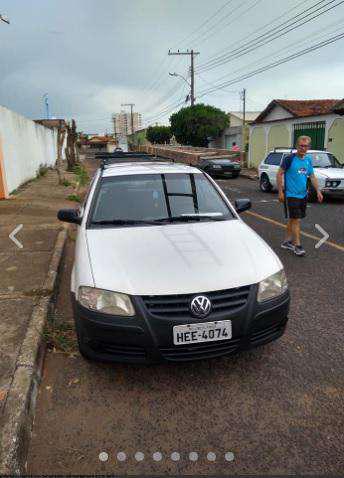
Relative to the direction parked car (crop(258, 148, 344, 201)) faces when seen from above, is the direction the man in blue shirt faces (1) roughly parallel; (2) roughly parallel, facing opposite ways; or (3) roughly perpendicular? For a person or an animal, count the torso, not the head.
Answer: roughly parallel

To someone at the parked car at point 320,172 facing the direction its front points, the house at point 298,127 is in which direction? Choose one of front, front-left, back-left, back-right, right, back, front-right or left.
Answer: back-left

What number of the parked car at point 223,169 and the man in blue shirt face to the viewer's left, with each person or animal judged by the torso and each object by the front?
0

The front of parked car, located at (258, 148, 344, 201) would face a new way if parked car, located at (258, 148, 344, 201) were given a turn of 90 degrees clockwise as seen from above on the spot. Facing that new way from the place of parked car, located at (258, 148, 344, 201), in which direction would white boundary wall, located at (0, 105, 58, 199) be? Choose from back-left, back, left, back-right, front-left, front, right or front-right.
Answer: front-right

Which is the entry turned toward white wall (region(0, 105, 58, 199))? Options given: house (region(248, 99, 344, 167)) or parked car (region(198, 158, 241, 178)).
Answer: house (region(248, 99, 344, 167))

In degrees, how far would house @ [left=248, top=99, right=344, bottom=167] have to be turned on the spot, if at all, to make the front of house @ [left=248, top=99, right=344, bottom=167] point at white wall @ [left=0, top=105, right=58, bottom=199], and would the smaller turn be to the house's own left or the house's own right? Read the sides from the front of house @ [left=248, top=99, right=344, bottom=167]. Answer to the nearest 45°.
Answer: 0° — it already faces it

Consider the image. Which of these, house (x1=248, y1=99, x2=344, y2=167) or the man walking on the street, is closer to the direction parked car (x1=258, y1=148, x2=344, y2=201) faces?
the man walking on the street

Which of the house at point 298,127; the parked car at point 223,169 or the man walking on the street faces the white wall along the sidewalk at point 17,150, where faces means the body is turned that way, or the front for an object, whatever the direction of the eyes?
the house at point 298,127

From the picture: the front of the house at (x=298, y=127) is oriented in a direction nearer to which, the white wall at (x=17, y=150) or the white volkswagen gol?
the white wall

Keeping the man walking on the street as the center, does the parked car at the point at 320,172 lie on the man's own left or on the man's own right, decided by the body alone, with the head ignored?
on the man's own left

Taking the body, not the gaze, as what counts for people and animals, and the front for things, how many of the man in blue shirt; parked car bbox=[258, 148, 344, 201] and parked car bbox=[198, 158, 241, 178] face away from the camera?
0

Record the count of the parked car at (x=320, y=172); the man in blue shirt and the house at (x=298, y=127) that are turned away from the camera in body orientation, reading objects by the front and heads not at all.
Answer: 0

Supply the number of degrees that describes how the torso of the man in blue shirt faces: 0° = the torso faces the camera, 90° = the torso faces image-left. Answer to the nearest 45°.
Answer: approximately 315°

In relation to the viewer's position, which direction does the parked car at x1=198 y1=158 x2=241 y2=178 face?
facing the viewer and to the right of the viewer

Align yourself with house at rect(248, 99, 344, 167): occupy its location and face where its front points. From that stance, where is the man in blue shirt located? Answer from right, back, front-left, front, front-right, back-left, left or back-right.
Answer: front-left

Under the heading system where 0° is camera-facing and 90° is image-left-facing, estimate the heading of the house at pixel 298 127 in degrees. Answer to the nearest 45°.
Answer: approximately 45°
